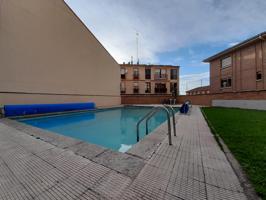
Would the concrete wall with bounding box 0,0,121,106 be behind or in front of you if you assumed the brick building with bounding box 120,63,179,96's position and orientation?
in front

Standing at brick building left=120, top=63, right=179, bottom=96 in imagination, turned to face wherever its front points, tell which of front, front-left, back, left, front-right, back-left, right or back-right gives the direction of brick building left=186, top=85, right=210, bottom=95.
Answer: back-left

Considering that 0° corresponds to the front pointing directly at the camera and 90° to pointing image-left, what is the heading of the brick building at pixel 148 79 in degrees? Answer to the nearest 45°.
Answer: approximately 0°

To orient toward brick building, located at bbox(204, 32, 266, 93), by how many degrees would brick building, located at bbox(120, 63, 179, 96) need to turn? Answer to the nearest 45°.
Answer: approximately 45° to its left

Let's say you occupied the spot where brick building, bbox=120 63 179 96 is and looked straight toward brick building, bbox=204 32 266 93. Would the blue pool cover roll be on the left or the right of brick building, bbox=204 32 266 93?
right

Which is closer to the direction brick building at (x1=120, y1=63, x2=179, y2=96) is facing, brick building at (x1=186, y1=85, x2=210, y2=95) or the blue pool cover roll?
the blue pool cover roll

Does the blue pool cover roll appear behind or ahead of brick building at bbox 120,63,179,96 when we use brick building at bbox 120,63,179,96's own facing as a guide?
ahead
